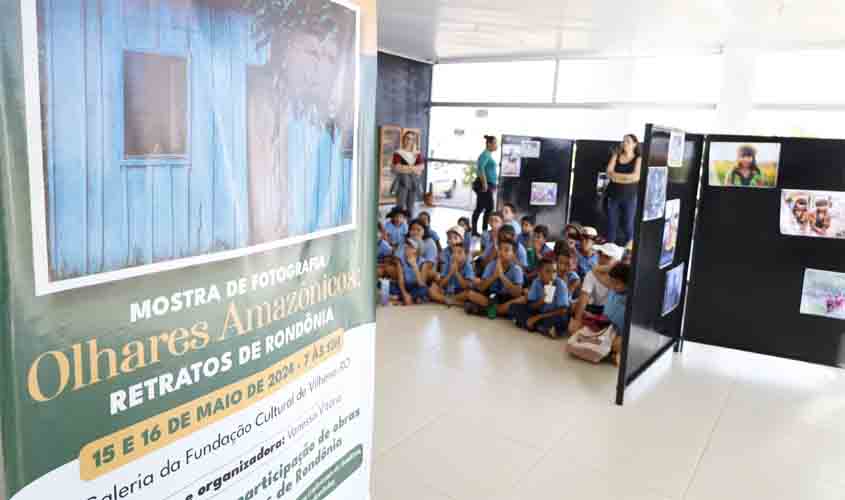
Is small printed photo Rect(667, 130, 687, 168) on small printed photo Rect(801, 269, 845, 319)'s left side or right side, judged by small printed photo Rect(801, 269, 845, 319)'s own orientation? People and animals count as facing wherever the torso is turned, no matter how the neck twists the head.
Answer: on its right

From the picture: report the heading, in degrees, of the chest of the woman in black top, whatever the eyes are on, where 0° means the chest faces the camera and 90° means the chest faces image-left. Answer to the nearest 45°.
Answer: approximately 45°

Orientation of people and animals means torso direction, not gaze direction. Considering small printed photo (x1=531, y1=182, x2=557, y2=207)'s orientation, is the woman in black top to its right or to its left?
on its left

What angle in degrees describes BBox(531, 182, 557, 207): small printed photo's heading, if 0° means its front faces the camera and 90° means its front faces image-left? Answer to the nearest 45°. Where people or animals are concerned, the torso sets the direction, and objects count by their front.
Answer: approximately 0°

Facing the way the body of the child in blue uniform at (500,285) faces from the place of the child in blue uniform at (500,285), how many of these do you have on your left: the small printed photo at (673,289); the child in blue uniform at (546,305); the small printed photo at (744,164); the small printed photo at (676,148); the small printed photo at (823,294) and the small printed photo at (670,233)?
6

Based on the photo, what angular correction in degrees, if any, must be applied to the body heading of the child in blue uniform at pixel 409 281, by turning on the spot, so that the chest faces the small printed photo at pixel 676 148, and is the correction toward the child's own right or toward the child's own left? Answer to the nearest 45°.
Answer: approximately 45° to the child's own left

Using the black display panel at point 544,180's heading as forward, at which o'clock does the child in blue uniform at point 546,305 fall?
The child in blue uniform is roughly at 12 o'clock from the black display panel.

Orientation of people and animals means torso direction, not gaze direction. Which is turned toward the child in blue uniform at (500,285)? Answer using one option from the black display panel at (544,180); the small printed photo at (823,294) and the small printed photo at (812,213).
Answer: the black display panel

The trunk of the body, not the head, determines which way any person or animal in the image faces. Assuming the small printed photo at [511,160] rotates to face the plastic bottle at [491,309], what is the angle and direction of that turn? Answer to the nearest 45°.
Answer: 0° — it already faces it

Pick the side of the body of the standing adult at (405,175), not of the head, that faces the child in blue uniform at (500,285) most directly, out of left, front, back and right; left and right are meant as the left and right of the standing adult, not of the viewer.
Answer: front

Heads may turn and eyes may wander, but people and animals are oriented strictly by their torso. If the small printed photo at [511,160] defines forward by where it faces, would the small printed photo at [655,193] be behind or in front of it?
in front

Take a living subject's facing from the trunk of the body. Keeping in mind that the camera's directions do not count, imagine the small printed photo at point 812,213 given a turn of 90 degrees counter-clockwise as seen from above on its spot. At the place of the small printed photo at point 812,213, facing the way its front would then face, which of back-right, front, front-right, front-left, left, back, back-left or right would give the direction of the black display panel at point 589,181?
back-left

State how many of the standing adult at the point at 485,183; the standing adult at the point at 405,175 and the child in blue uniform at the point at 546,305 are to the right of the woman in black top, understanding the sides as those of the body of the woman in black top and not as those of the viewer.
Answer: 2

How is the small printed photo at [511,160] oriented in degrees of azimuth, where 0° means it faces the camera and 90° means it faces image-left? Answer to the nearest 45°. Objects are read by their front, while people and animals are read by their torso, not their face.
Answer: approximately 0°
